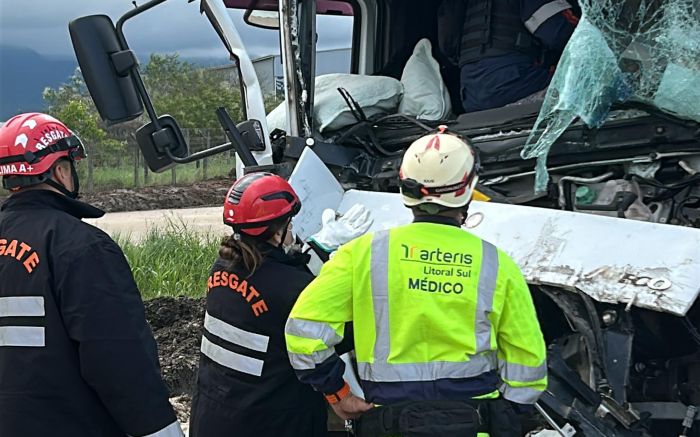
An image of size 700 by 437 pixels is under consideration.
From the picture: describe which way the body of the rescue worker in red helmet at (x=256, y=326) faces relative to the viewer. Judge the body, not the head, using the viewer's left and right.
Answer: facing away from the viewer and to the right of the viewer

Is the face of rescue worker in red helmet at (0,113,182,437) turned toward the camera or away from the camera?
away from the camera

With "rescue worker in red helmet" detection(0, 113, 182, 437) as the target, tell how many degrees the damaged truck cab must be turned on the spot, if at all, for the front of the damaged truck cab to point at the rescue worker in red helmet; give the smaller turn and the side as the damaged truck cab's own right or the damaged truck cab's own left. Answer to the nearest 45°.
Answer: approximately 90° to the damaged truck cab's own right

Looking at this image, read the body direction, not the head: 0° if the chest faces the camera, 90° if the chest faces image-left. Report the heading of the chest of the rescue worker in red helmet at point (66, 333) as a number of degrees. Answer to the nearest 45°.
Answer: approximately 225°

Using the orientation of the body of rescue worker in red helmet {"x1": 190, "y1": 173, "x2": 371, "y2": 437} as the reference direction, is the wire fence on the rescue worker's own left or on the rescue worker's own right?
on the rescue worker's own left

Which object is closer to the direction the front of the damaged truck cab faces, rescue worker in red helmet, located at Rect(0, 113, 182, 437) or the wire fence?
the rescue worker in red helmet

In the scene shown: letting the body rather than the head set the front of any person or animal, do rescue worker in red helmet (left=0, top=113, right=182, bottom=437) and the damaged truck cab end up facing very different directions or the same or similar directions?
very different directions

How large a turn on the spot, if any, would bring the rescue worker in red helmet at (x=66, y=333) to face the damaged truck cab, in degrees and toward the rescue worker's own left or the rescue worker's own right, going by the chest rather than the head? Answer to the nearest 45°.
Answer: approximately 45° to the rescue worker's own right

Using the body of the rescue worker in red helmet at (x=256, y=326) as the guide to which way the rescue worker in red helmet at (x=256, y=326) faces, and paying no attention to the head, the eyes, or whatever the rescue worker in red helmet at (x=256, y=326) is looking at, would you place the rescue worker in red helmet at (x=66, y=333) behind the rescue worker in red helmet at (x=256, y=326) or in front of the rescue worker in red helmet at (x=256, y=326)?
behind

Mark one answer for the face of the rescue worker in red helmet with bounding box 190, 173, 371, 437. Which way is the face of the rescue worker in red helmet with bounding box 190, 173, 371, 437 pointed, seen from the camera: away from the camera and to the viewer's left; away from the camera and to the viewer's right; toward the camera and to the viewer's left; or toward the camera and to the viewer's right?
away from the camera and to the viewer's right
